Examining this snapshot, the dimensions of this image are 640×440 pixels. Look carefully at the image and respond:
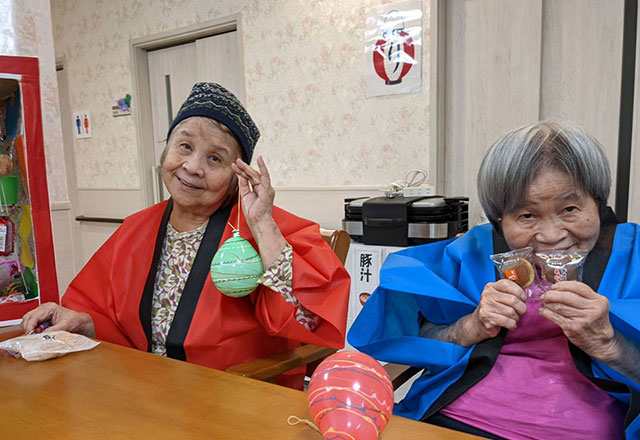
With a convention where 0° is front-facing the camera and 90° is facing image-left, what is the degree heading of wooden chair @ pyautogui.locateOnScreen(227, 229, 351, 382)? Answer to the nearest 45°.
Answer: approximately 45°

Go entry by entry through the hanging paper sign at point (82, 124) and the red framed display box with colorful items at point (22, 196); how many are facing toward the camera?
2

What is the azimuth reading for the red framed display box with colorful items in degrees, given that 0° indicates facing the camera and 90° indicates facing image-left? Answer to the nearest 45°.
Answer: approximately 0°

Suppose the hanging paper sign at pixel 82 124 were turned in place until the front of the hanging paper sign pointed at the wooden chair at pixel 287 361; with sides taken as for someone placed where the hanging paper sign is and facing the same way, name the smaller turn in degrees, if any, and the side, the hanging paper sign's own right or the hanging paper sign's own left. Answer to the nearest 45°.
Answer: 0° — it already faces it

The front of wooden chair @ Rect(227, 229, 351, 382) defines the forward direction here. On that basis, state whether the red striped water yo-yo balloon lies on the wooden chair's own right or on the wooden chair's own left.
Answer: on the wooden chair's own left

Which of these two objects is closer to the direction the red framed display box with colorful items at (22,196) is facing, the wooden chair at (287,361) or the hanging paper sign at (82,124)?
the wooden chair

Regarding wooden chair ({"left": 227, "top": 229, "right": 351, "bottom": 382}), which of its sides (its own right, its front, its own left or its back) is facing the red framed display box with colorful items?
right

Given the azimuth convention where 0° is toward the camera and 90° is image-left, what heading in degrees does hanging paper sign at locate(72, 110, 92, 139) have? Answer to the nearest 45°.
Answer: approximately 0°
